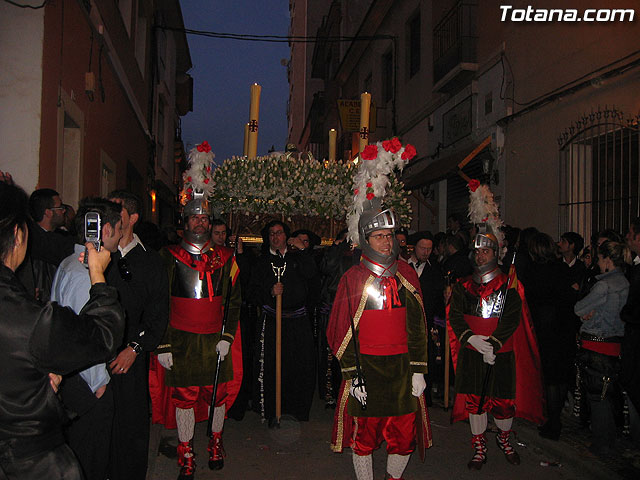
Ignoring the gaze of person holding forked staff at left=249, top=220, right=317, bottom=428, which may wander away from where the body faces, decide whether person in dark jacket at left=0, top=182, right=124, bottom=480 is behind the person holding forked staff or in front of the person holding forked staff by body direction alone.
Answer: in front

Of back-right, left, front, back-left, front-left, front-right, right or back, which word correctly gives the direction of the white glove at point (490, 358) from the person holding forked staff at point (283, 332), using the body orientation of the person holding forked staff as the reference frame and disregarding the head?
front-left

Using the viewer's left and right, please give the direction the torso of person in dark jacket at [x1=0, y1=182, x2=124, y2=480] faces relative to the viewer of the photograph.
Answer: facing away from the viewer and to the right of the viewer

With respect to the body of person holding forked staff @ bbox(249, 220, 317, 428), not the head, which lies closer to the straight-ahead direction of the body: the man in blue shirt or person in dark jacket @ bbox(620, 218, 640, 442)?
the man in blue shirt

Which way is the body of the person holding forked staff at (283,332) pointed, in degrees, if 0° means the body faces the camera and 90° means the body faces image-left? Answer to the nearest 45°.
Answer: approximately 0°

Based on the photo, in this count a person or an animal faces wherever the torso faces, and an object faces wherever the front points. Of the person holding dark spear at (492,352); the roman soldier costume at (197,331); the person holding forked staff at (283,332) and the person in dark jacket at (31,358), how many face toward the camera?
3

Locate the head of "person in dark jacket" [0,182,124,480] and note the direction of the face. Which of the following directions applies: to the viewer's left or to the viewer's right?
to the viewer's right

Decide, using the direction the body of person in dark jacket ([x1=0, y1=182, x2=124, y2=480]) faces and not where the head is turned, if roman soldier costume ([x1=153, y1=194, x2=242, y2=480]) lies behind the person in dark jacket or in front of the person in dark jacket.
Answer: in front

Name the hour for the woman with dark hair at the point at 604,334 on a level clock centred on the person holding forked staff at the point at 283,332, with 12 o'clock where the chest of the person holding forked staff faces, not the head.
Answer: The woman with dark hair is roughly at 10 o'clock from the person holding forked staff.

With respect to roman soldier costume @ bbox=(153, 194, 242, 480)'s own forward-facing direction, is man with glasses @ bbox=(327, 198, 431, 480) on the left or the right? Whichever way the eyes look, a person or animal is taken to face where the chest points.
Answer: on its left

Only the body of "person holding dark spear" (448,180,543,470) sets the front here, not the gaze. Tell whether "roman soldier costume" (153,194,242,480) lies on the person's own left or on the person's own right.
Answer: on the person's own right

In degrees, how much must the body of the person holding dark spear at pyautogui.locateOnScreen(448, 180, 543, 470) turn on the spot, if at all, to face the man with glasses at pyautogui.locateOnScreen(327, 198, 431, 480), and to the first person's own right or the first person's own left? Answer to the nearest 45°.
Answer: approximately 45° to the first person's own right
